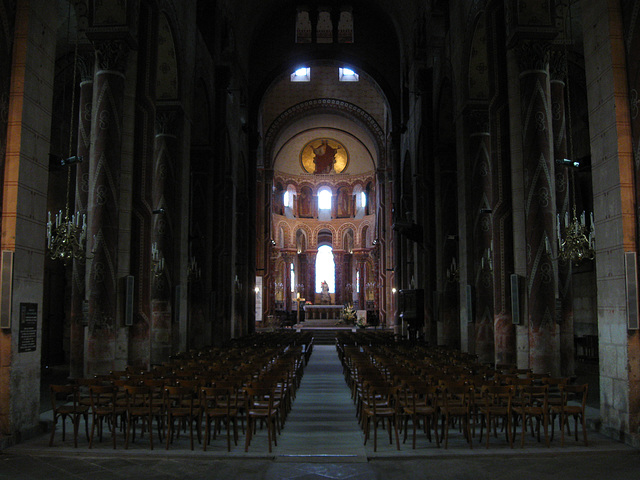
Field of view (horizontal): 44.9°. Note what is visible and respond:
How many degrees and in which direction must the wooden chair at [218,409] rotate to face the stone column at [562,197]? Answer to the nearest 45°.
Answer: approximately 45° to its right

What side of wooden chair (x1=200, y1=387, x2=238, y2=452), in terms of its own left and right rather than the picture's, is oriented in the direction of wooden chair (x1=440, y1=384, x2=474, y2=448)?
right

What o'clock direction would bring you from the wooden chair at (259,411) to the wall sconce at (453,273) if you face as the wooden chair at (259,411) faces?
The wall sconce is roughly at 1 o'clock from the wooden chair.

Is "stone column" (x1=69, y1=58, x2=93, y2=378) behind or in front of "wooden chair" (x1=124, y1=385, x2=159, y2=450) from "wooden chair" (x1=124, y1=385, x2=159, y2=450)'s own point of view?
in front

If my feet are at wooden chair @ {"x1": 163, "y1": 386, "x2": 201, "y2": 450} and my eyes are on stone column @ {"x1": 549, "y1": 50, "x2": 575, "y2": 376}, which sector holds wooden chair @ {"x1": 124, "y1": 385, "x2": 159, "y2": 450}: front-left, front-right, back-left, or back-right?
back-left

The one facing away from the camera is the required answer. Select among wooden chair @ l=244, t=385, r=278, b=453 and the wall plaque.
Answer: the wooden chair

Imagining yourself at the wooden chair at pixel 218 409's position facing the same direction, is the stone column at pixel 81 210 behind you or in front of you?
in front

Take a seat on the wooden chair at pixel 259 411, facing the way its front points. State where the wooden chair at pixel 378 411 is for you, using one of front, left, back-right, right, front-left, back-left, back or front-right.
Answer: right

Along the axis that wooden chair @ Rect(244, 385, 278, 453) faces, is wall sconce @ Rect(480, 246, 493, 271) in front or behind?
in front

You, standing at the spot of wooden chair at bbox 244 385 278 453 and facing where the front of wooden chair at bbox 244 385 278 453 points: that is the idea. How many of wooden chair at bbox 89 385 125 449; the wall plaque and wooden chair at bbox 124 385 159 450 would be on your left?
3

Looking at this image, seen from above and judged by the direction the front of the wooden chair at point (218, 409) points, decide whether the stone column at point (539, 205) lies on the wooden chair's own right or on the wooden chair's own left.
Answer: on the wooden chair's own right

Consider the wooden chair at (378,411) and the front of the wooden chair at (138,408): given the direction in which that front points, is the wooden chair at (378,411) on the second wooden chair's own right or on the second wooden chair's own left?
on the second wooden chair's own right

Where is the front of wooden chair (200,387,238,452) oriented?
away from the camera

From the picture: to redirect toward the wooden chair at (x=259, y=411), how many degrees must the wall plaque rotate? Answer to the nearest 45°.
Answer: approximately 45° to its left

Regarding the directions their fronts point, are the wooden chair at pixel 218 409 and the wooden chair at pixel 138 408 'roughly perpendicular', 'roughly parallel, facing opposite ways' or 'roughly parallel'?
roughly parallel

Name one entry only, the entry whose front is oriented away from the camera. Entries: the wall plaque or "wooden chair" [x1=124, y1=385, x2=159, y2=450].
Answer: the wooden chair

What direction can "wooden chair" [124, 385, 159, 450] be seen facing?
away from the camera

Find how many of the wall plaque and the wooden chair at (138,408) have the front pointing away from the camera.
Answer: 1

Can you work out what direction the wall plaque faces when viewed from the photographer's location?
facing the viewer
